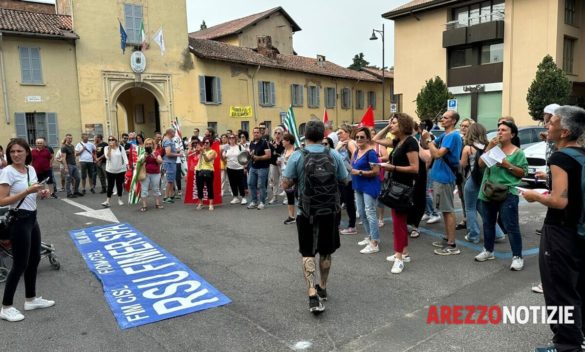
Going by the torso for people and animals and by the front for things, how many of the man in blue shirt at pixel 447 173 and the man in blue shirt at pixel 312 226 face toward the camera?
0

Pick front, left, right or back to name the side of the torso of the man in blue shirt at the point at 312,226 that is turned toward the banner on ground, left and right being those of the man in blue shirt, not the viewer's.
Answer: left

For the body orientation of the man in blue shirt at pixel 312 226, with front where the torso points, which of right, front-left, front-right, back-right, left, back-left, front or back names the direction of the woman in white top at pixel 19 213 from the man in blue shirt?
left

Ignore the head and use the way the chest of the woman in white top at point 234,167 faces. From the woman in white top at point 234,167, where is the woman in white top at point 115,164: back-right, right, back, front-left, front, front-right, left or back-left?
right

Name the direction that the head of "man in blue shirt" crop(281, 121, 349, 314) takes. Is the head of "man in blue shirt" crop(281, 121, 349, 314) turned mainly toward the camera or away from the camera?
away from the camera

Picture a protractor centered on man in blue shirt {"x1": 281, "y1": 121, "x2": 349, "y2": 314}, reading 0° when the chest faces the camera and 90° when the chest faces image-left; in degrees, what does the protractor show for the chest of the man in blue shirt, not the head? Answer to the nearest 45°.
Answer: approximately 180°

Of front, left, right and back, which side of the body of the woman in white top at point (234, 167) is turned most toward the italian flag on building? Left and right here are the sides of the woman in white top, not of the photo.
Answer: back

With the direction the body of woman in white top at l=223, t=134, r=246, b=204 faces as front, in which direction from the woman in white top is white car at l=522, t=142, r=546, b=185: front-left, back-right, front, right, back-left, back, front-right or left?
left

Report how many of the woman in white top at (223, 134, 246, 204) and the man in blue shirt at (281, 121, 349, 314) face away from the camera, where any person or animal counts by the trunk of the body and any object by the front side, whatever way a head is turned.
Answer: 1

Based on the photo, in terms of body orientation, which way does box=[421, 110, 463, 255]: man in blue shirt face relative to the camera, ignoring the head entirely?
to the viewer's left

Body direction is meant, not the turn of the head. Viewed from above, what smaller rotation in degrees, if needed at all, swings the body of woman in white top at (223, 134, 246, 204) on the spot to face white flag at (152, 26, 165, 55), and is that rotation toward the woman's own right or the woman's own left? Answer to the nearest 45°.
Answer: approximately 180°

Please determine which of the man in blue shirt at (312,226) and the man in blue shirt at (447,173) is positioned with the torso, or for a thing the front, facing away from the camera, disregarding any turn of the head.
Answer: the man in blue shirt at (312,226)

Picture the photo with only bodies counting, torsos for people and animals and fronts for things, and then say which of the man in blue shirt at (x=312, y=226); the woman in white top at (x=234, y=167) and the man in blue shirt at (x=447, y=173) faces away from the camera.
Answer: the man in blue shirt at (x=312, y=226)

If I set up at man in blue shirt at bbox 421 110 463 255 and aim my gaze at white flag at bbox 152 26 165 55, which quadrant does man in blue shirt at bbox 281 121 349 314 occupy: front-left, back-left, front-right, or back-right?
back-left

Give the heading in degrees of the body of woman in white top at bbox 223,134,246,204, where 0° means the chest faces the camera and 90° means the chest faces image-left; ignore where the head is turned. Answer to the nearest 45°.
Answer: approximately 0°

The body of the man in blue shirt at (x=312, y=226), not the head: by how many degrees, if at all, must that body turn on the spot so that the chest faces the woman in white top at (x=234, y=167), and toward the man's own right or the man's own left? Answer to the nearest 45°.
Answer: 0° — they already face them
